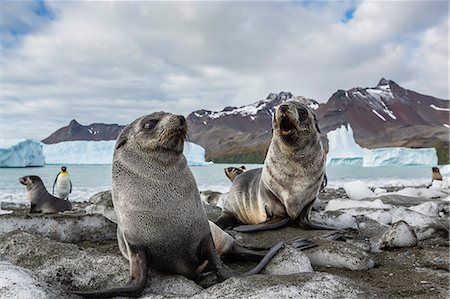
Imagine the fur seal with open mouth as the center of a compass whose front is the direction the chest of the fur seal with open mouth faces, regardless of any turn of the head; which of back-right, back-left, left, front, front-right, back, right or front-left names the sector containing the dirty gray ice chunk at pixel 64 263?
right

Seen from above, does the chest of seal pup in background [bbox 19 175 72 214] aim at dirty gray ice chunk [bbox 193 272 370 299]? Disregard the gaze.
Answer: no

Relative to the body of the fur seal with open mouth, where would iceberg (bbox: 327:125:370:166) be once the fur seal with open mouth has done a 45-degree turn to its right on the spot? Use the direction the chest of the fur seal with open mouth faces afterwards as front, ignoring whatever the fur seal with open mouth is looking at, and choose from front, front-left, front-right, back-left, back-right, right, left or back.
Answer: back

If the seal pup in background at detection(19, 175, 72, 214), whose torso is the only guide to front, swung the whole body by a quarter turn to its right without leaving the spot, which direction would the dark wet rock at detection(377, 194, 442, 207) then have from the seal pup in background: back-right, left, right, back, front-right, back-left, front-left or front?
back-right

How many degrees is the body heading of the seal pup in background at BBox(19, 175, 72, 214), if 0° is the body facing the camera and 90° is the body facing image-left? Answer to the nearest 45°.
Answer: approximately 90°

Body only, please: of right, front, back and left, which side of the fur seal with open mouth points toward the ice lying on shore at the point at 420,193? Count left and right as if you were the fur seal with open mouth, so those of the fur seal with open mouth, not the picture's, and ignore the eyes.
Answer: left

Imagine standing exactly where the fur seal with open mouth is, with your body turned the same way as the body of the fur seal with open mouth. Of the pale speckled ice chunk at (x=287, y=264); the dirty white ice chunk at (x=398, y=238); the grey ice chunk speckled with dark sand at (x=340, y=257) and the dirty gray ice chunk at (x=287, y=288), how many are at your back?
0

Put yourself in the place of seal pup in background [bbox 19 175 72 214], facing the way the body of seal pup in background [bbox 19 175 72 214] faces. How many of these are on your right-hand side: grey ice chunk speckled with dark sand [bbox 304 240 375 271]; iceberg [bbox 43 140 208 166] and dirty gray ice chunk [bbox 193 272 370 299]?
1

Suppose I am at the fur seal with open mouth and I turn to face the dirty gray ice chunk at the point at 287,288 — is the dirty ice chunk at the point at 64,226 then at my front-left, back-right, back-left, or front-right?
front-right

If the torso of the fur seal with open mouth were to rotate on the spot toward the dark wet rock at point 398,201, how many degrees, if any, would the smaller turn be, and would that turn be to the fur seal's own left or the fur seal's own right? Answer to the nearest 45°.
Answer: approximately 90° to the fur seal's own left

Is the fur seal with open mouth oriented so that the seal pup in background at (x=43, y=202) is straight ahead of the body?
no

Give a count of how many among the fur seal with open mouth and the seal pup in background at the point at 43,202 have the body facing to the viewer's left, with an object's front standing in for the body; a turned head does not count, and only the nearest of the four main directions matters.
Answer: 1

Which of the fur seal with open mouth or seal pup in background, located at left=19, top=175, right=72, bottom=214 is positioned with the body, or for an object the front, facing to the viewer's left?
the seal pup in background

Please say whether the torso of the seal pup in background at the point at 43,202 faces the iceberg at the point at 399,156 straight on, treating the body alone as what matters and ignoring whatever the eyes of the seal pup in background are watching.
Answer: no
